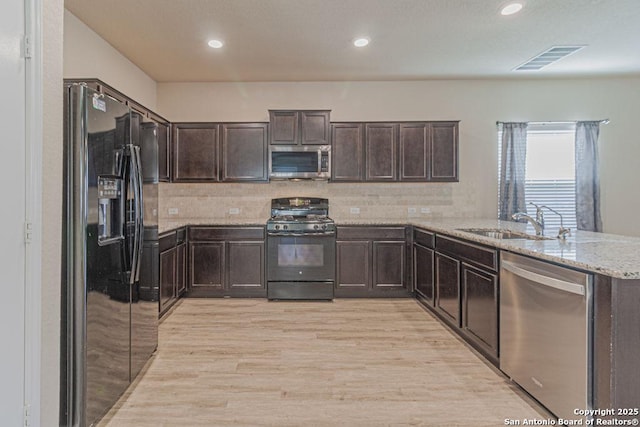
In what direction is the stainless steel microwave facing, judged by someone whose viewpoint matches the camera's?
facing the viewer

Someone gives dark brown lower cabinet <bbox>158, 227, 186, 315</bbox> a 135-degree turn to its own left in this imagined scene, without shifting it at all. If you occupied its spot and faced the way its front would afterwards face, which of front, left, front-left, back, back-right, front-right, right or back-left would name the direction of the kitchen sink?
back

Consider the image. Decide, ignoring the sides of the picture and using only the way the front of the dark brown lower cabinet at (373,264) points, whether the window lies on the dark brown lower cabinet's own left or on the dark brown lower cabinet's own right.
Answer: on the dark brown lower cabinet's own left

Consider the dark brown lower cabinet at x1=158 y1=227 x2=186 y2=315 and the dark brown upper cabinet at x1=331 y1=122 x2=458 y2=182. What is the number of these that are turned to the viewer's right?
1

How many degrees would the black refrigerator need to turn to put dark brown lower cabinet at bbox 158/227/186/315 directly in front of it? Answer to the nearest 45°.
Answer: approximately 135° to its left

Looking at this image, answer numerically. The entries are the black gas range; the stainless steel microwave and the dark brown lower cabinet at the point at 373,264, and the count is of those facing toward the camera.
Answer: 3

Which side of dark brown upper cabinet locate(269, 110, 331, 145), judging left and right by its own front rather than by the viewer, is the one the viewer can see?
front

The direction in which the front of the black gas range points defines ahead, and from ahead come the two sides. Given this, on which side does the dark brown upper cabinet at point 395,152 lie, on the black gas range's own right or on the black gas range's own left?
on the black gas range's own left

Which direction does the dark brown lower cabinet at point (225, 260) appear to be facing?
toward the camera

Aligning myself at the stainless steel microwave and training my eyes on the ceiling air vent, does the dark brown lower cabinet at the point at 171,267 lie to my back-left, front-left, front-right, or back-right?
back-right

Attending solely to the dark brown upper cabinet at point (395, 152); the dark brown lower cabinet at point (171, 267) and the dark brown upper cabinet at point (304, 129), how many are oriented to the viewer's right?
1

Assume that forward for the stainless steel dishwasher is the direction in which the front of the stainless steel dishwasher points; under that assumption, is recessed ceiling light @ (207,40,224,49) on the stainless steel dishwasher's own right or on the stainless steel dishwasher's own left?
on the stainless steel dishwasher's own right

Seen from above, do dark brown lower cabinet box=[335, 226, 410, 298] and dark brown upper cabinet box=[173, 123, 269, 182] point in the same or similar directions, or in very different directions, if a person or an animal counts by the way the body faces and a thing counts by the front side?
same or similar directions

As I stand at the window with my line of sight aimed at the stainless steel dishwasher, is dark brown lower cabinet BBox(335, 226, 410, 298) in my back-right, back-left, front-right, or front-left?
front-right

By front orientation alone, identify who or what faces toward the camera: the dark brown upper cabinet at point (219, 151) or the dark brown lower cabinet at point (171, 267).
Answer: the dark brown upper cabinet

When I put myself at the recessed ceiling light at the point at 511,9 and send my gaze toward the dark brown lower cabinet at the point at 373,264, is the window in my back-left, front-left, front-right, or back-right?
front-right

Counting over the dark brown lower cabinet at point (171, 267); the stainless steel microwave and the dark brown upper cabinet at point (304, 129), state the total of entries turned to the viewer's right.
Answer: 1

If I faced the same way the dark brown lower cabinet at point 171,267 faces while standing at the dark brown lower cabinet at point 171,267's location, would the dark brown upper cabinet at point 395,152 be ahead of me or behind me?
ahead

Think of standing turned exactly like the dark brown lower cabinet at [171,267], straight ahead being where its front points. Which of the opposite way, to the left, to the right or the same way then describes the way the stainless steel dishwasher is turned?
the opposite way

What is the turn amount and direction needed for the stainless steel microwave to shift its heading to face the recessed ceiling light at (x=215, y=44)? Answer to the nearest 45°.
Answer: approximately 45° to its right
